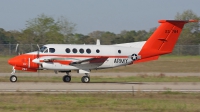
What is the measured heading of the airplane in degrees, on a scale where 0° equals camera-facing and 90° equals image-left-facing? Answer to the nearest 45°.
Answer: approximately 90°
